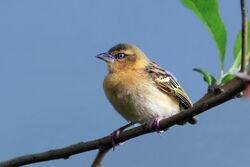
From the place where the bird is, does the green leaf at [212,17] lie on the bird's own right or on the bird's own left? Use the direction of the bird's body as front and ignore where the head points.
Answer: on the bird's own left

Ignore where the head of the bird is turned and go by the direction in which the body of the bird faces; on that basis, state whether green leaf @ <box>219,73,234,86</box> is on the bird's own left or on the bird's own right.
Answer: on the bird's own left

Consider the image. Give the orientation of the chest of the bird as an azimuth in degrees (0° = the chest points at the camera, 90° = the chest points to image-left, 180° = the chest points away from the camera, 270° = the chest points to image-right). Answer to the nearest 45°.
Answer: approximately 45°

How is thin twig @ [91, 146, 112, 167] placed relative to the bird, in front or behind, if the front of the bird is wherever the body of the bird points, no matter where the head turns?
in front
